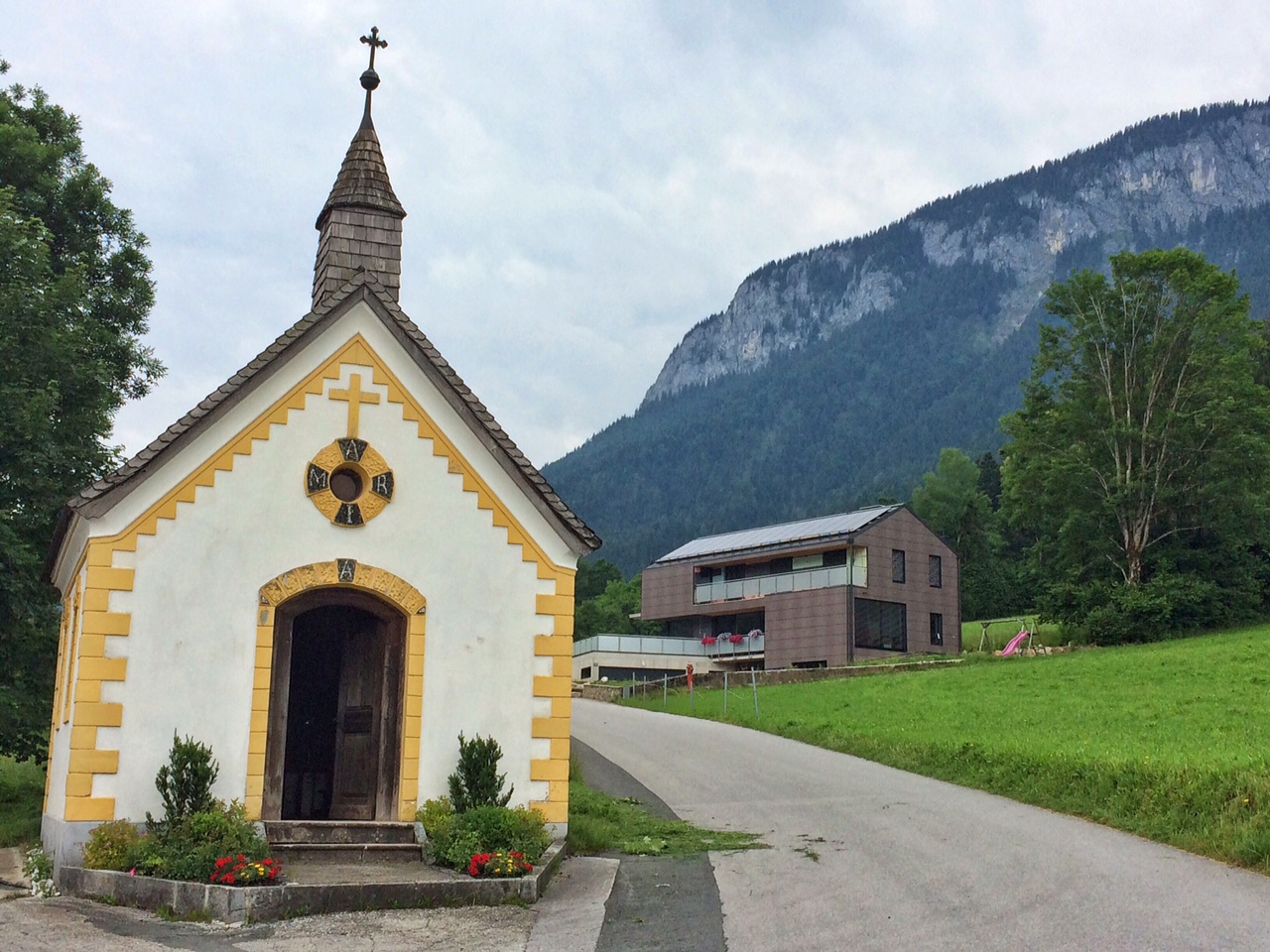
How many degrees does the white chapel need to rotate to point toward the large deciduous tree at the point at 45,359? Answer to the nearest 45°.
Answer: approximately 135° to its right

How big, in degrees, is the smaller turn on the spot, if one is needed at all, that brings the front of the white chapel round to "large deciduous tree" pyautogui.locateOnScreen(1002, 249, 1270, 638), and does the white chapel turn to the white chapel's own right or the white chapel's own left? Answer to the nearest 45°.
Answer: approximately 135° to the white chapel's own left

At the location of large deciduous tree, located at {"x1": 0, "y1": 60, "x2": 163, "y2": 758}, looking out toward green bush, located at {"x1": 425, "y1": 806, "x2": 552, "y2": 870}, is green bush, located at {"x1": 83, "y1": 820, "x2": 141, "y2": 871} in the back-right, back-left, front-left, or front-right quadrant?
front-right

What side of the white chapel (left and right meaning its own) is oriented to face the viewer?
front

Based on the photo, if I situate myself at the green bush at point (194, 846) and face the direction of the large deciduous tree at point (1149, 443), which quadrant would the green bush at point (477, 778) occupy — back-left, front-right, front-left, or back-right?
front-right
